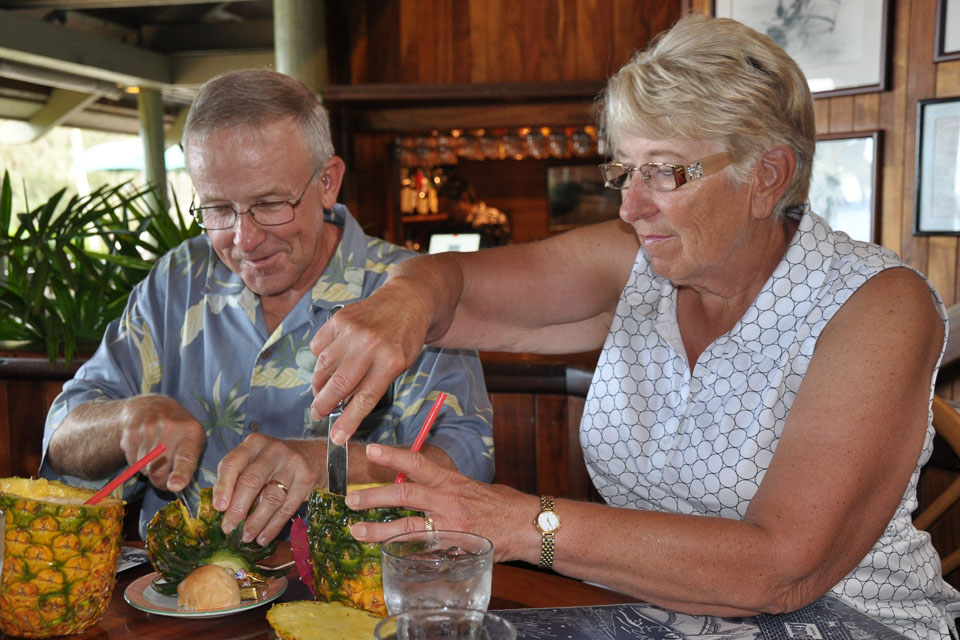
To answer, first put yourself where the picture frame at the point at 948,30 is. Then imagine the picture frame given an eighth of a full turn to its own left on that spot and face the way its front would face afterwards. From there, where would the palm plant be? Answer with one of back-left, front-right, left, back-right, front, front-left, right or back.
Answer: front-right

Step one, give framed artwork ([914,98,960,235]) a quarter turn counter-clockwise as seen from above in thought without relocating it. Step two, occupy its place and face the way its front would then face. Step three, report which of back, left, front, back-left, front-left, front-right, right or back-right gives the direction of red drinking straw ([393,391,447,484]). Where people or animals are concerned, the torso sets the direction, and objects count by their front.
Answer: front-right

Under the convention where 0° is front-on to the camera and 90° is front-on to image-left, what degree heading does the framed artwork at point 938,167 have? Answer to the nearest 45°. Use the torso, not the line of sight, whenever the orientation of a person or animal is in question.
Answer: approximately 45°

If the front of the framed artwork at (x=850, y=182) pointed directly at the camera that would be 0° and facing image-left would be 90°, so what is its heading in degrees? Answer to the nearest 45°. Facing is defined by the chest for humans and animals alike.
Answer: approximately 45°

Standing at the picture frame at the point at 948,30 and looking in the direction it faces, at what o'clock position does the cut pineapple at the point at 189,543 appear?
The cut pineapple is roughly at 11 o'clock from the picture frame.

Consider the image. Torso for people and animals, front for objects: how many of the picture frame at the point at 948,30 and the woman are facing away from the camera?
0

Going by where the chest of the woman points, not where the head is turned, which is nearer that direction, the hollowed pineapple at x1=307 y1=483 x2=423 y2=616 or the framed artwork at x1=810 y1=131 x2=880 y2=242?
the hollowed pineapple

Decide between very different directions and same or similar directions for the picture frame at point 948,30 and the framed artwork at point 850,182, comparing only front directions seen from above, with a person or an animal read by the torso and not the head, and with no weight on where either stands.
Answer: same or similar directions

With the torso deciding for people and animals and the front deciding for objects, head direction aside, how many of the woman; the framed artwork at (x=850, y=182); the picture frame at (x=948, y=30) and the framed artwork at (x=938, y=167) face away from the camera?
0

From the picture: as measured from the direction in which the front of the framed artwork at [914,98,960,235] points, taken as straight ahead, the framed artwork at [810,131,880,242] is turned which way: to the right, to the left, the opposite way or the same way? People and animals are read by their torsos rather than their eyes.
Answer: the same way

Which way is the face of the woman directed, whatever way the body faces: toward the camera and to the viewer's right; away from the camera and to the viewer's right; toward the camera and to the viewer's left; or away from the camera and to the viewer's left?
toward the camera and to the viewer's left

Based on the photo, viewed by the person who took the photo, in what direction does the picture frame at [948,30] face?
facing the viewer and to the left of the viewer

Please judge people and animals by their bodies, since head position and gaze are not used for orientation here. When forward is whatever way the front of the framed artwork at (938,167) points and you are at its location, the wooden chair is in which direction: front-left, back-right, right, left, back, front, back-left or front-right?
front-left

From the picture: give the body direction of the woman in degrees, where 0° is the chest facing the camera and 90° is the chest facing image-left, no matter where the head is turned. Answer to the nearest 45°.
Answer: approximately 45°
